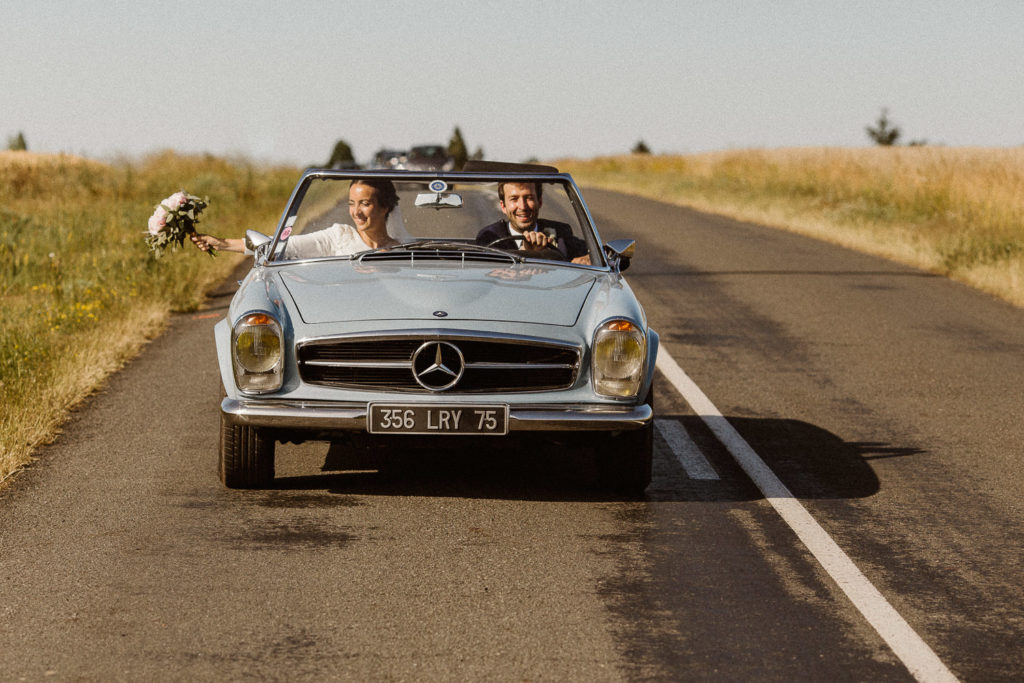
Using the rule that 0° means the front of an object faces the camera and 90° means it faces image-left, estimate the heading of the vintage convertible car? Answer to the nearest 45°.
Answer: approximately 0°

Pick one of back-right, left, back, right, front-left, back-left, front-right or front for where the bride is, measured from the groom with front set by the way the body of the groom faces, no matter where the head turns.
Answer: right
